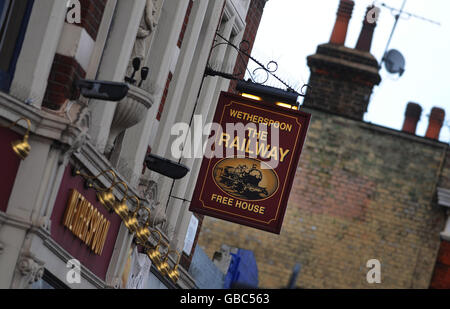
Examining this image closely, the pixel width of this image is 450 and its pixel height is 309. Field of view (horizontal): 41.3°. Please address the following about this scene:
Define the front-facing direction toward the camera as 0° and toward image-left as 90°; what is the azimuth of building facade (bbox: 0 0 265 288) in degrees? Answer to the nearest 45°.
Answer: approximately 315°

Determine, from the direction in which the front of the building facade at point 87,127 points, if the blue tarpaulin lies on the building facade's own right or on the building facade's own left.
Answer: on the building facade's own left

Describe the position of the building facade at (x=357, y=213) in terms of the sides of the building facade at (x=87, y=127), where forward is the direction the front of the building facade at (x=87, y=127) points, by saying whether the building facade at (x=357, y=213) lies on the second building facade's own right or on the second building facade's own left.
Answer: on the second building facade's own left
